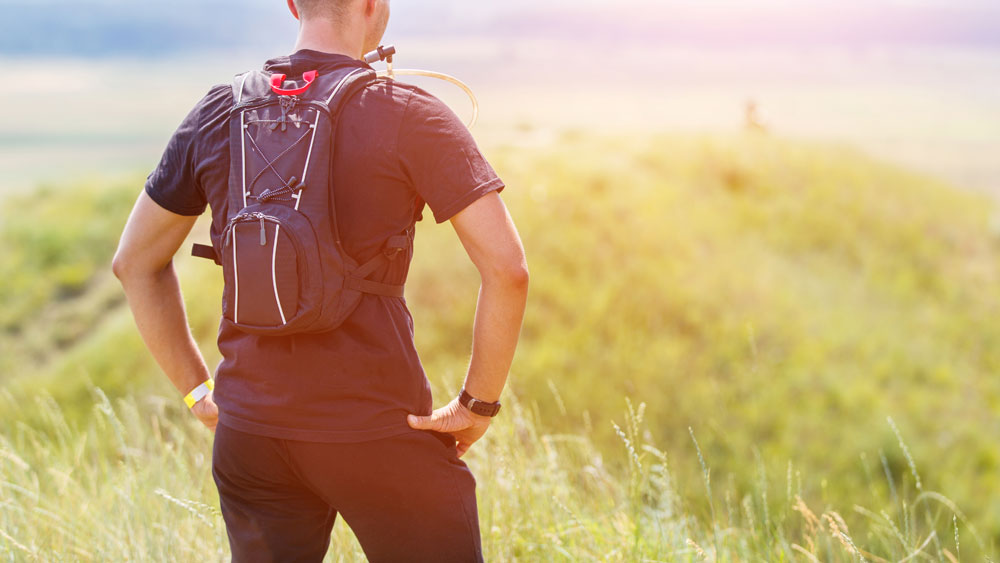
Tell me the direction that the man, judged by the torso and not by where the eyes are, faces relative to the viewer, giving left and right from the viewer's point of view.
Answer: facing away from the viewer and to the right of the viewer
